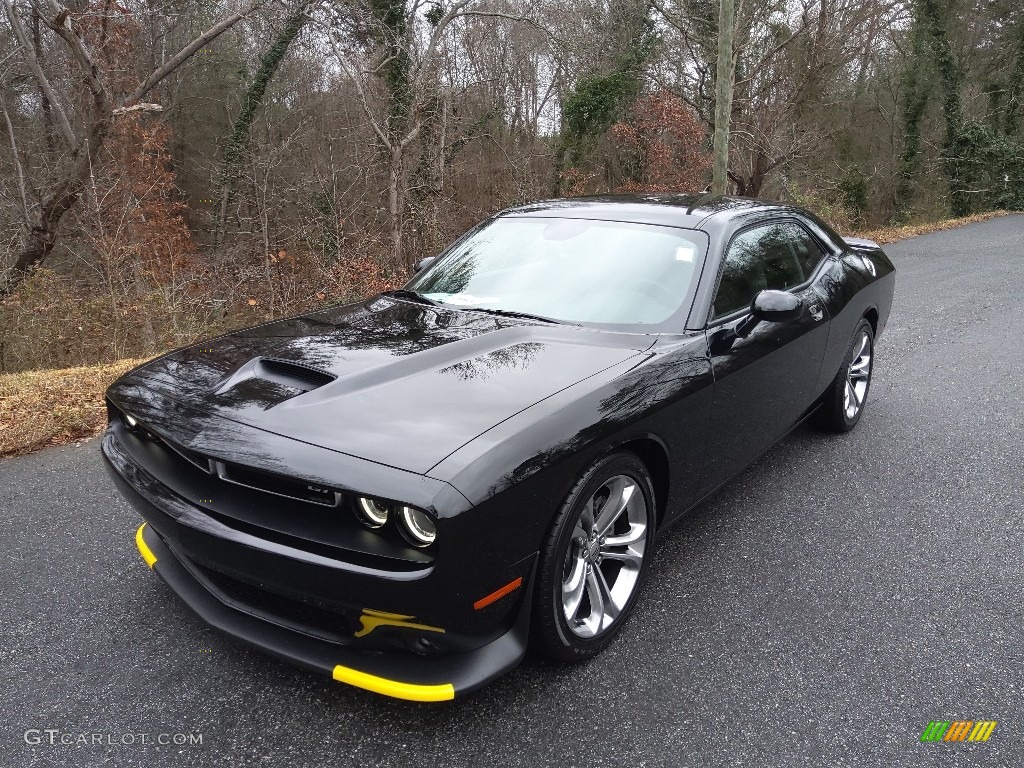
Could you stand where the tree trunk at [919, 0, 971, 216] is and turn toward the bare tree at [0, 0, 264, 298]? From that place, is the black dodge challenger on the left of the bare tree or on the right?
left

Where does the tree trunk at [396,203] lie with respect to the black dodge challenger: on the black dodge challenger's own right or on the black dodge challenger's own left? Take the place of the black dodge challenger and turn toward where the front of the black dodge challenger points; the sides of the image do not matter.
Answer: on the black dodge challenger's own right

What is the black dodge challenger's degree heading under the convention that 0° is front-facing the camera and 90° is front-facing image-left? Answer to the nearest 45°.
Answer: approximately 45°

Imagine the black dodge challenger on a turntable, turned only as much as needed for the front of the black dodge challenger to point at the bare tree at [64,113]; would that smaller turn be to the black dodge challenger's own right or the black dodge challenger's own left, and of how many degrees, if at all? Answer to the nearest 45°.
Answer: approximately 90° to the black dodge challenger's own right

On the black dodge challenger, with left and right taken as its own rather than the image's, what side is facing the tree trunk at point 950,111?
back

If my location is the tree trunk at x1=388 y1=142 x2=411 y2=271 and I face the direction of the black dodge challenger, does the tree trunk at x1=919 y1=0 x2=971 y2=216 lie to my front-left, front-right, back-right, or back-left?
back-left
